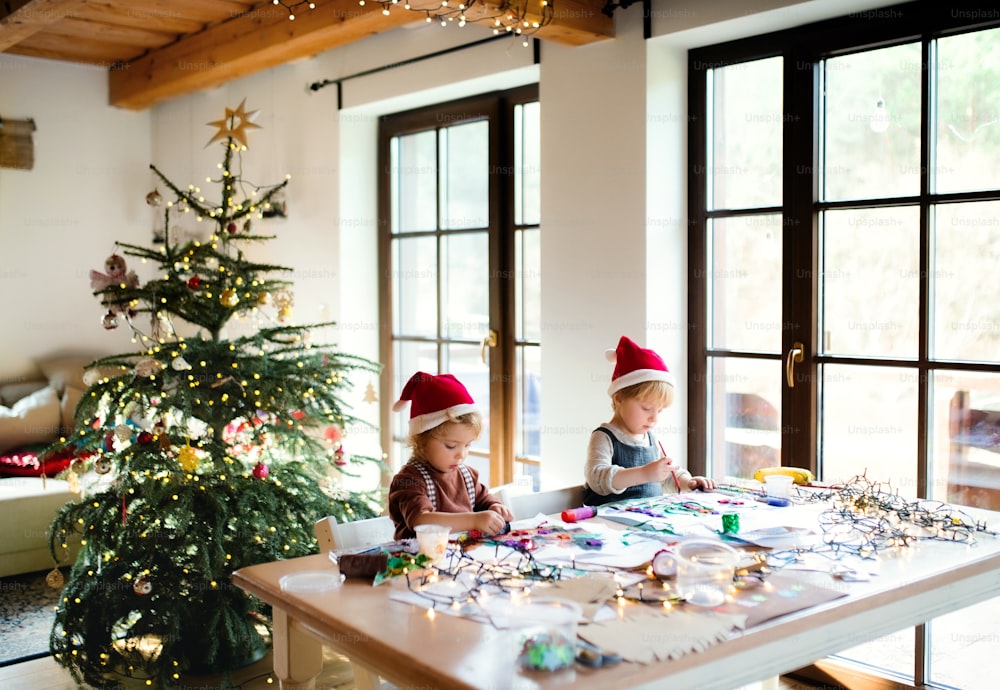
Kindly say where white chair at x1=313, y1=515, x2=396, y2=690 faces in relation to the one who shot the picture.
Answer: facing the viewer and to the right of the viewer

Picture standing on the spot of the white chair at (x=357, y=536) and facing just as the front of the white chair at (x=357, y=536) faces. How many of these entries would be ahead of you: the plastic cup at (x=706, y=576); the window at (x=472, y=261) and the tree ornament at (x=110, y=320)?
1

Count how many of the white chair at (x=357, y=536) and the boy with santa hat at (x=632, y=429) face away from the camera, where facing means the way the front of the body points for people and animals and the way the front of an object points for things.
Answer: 0
